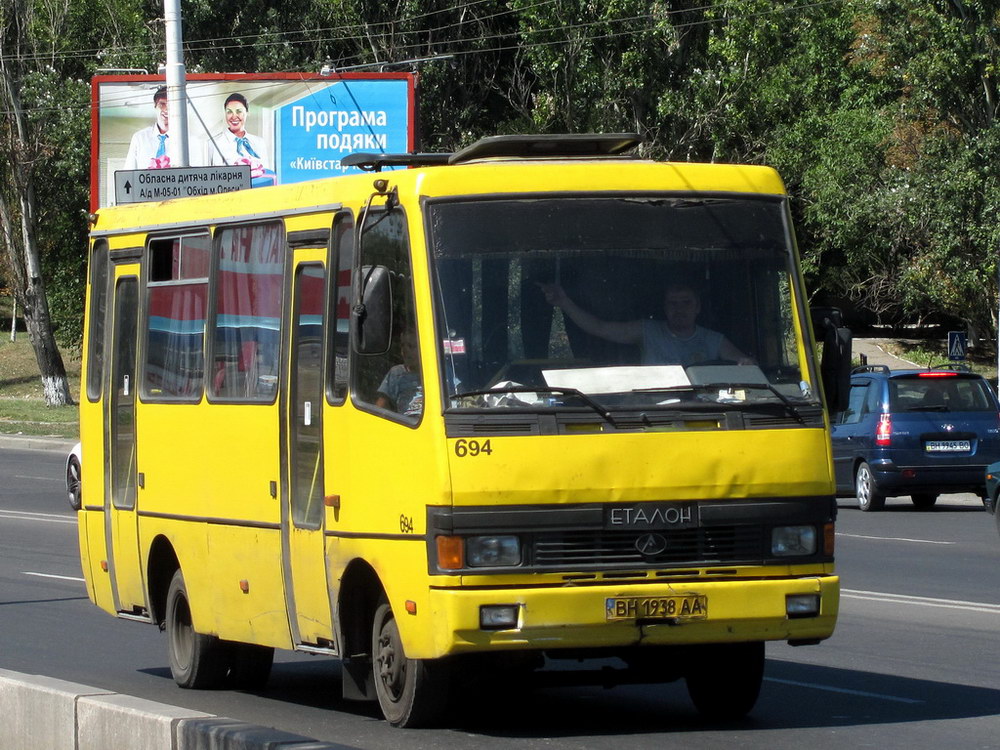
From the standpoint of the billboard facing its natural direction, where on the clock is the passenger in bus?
The passenger in bus is roughly at 12 o'clock from the billboard.

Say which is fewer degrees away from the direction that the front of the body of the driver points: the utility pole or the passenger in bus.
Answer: the passenger in bus

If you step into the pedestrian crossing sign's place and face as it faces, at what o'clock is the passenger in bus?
The passenger in bus is roughly at 12 o'clock from the pedestrian crossing sign.

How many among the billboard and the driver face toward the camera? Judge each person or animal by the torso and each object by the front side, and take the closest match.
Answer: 2

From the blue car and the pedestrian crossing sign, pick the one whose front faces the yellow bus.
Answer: the pedestrian crossing sign

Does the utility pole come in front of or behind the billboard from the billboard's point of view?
in front

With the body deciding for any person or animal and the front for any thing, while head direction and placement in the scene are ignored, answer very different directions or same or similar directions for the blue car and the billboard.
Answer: very different directions

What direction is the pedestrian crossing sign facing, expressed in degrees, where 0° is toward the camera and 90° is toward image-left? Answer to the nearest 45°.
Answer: approximately 0°

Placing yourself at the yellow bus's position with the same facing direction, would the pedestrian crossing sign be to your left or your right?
on your left

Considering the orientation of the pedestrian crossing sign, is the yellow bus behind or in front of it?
in front

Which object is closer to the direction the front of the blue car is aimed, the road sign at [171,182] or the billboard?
the billboard

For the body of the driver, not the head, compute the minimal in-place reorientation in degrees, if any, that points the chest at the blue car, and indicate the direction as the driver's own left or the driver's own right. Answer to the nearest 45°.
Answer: approximately 180°

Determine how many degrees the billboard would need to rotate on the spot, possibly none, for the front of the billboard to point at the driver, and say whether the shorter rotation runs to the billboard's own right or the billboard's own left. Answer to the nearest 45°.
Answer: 0° — it already faces them
